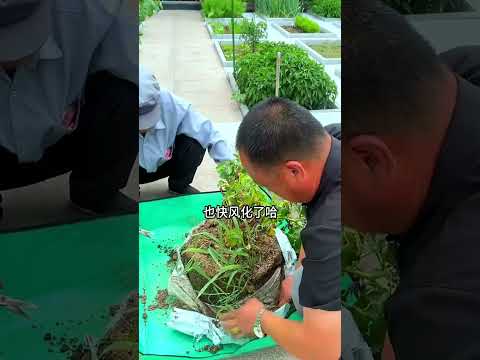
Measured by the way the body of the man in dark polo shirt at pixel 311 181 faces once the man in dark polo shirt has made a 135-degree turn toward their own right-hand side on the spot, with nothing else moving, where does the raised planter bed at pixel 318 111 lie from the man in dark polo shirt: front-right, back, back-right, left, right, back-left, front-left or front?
front-left

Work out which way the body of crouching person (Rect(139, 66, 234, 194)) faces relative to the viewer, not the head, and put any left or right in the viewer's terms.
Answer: facing the viewer

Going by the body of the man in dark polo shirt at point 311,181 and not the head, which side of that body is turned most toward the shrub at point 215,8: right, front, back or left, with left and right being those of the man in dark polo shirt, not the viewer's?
right

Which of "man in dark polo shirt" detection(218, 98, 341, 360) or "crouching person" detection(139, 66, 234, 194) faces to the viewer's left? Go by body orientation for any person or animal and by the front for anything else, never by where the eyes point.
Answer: the man in dark polo shirt

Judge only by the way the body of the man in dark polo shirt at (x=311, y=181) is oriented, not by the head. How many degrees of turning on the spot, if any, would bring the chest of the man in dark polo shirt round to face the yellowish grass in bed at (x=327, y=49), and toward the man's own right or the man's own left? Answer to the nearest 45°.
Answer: approximately 90° to the man's own right

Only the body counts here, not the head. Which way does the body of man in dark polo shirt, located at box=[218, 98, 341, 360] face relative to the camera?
to the viewer's left
